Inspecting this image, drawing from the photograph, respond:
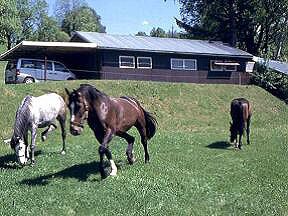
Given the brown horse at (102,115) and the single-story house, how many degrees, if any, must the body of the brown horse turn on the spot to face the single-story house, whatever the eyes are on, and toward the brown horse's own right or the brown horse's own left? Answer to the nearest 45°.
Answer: approximately 135° to the brown horse's own right

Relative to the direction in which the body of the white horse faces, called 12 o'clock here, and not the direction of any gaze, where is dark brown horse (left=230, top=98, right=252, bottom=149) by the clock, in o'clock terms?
The dark brown horse is roughly at 7 o'clock from the white horse.

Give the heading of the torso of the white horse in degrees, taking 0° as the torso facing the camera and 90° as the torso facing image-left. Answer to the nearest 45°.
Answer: approximately 45°

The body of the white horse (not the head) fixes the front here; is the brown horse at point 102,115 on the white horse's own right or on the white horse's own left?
on the white horse's own left

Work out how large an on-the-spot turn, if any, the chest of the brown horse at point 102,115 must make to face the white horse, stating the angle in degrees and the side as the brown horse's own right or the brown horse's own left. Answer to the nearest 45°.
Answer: approximately 90° to the brown horse's own right

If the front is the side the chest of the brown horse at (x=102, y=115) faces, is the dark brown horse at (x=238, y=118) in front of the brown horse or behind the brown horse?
behind
